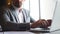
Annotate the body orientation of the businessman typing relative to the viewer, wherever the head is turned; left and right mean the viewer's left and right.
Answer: facing the viewer and to the right of the viewer
